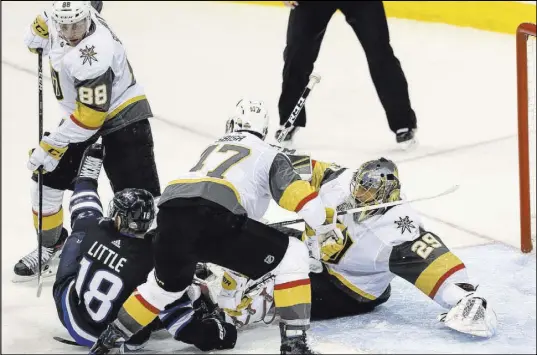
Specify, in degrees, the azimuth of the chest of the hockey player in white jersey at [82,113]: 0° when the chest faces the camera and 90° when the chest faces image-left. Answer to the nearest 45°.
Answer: approximately 45°

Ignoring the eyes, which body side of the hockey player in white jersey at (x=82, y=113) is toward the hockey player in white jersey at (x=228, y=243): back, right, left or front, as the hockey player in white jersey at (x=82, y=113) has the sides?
left

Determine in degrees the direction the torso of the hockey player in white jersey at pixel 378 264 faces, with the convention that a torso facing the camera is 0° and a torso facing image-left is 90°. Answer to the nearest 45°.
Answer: approximately 45°
